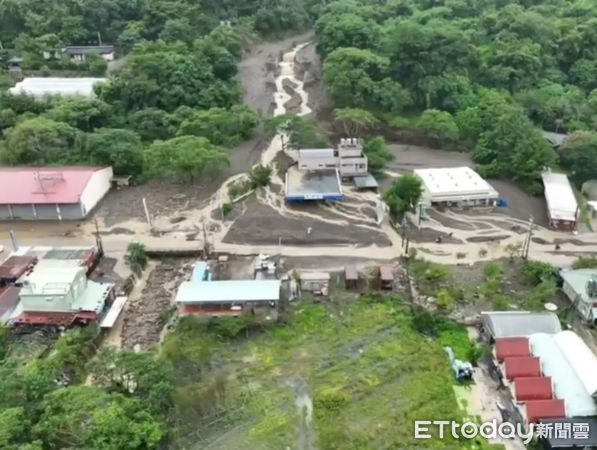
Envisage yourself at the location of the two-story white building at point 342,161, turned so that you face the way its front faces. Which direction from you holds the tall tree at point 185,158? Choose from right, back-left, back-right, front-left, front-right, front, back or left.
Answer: right

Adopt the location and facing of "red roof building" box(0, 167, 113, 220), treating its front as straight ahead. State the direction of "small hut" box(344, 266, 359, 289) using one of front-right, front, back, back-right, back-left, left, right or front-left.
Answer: front-left

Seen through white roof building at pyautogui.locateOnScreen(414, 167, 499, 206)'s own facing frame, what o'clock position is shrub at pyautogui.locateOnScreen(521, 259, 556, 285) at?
The shrub is roughly at 11 o'clock from the white roof building.

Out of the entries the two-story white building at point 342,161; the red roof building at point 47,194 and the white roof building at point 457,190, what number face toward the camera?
3

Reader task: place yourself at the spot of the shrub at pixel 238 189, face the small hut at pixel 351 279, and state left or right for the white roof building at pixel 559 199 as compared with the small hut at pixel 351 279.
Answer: left

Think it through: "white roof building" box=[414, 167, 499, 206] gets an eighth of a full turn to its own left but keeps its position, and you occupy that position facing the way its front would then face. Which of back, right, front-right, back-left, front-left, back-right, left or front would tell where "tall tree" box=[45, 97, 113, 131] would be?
back-right

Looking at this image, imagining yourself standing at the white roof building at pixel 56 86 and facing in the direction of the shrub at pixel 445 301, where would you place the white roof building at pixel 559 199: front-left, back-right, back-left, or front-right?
front-left

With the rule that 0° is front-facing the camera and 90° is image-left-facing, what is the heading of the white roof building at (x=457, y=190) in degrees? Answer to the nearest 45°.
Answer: approximately 0°

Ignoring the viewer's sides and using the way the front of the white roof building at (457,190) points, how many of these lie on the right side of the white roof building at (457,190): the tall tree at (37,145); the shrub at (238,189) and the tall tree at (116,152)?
3

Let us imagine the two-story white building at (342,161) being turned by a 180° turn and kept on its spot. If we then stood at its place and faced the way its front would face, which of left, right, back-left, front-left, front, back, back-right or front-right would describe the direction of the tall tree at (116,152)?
left

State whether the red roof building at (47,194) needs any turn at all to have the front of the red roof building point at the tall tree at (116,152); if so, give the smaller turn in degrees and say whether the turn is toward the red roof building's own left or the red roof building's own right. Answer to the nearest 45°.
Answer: approximately 135° to the red roof building's own left

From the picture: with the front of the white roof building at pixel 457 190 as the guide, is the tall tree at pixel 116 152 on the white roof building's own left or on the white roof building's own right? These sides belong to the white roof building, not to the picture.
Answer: on the white roof building's own right

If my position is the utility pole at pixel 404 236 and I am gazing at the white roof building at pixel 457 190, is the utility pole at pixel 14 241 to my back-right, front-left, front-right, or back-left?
back-left

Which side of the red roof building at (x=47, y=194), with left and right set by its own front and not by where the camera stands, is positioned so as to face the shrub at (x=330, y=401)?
front

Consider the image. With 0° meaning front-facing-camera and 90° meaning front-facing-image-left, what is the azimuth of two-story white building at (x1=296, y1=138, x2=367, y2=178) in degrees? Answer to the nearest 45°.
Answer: approximately 0°

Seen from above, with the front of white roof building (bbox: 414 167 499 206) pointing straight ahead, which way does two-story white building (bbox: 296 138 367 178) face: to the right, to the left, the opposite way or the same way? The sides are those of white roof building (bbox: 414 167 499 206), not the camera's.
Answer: the same way

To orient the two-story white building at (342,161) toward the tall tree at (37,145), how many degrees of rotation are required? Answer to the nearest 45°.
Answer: approximately 90° to its right
